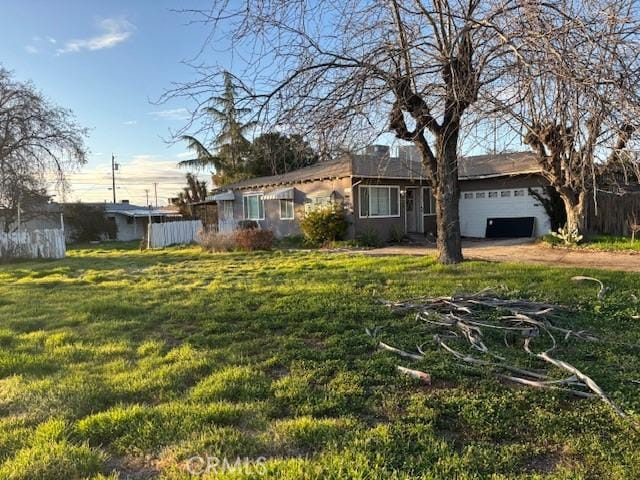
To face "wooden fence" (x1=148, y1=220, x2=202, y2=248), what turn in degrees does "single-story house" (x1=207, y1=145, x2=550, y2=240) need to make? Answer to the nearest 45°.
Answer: approximately 90° to its right

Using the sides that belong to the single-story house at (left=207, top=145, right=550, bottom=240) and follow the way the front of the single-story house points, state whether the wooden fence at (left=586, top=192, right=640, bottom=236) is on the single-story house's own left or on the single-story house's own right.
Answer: on the single-story house's own left

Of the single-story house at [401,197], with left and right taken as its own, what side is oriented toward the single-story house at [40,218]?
right

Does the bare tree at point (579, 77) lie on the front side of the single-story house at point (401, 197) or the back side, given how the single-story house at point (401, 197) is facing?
on the front side

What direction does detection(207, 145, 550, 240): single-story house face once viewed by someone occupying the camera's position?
facing the viewer

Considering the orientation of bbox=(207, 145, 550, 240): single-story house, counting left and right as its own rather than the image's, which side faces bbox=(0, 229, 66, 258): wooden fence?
right

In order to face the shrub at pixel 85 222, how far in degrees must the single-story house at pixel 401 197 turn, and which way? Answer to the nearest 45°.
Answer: approximately 135° to its right

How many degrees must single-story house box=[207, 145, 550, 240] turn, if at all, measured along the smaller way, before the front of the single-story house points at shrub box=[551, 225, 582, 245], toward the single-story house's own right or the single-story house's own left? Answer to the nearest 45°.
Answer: approximately 45° to the single-story house's own left

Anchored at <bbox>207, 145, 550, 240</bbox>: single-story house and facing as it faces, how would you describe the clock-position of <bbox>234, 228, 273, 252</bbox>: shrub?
The shrub is roughly at 2 o'clock from the single-story house.
